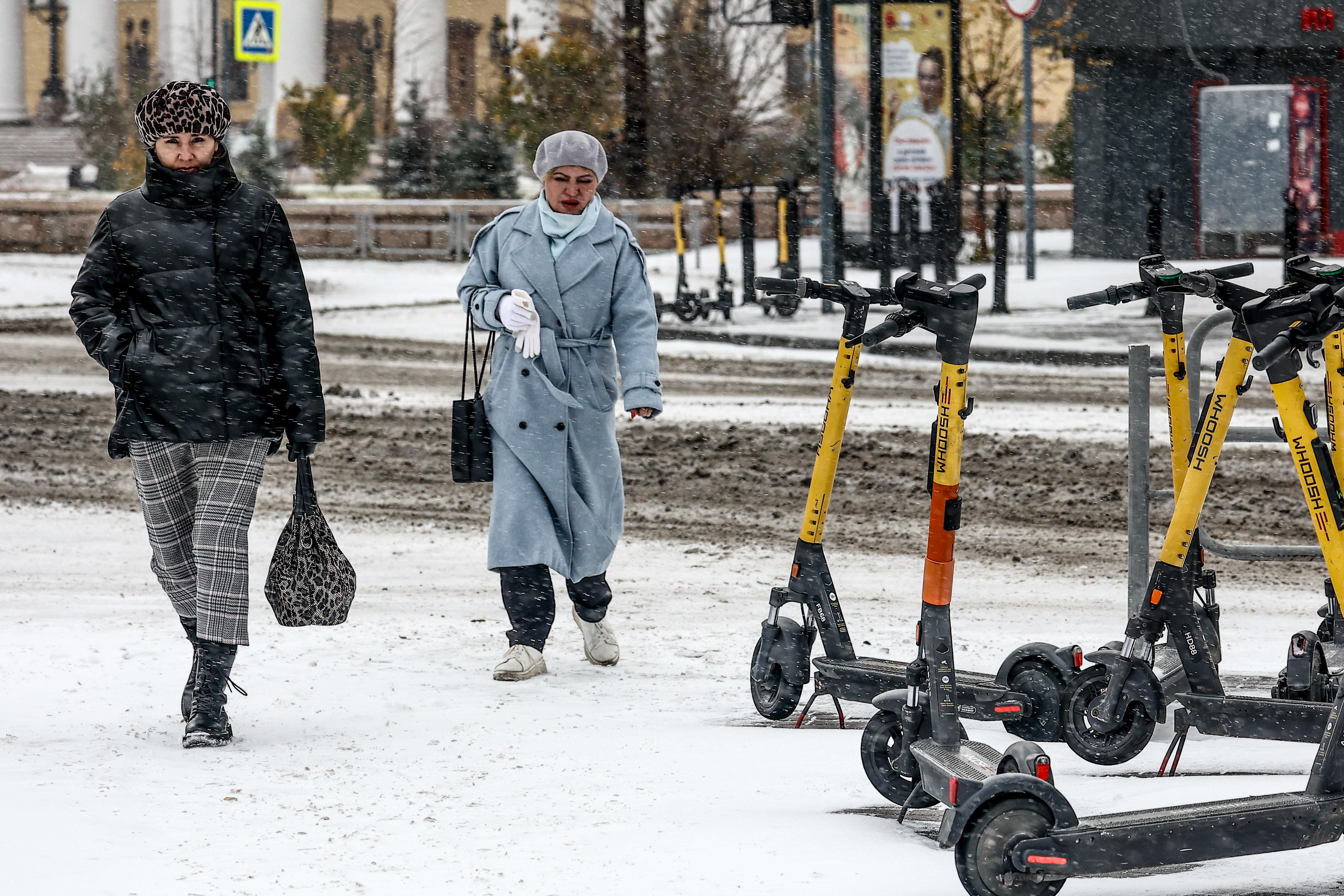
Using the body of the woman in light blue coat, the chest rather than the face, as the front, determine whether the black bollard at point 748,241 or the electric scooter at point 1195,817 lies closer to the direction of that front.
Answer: the electric scooter

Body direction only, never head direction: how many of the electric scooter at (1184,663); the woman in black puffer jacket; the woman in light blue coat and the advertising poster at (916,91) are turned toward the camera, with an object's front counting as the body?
3

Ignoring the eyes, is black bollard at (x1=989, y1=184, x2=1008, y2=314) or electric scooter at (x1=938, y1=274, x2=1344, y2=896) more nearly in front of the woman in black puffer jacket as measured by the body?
the electric scooter

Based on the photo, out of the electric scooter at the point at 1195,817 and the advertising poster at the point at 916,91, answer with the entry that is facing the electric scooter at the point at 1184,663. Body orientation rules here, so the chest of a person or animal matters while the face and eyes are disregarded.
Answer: the advertising poster

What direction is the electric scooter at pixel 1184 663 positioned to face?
to the viewer's left

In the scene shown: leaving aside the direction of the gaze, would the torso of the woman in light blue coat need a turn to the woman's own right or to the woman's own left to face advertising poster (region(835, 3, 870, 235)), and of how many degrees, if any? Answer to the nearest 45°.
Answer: approximately 180°
